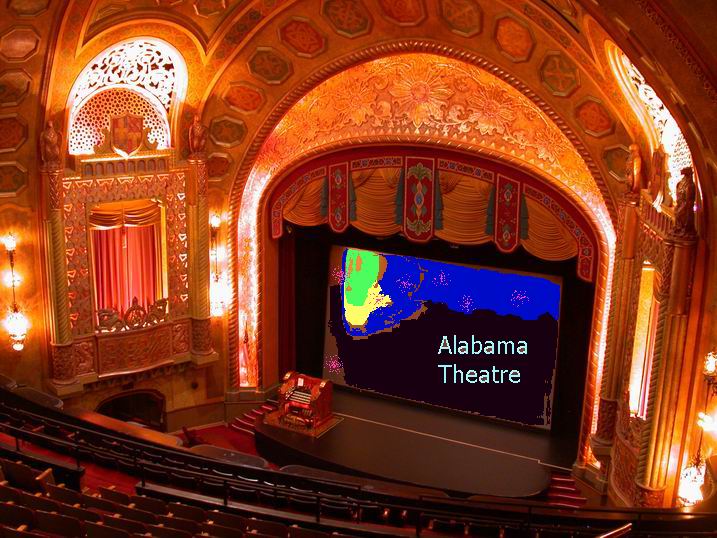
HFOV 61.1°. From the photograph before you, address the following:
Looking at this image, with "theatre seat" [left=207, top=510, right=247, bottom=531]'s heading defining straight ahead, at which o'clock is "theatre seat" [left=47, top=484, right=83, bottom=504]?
"theatre seat" [left=47, top=484, right=83, bottom=504] is roughly at 8 o'clock from "theatre seat" [left=207, top=510, right=247, bottom=531].

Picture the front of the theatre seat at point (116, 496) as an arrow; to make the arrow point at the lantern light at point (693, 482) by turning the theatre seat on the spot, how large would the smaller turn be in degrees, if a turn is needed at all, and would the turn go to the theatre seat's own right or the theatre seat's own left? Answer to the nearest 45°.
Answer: approximately 45° to the theatre seat's own right

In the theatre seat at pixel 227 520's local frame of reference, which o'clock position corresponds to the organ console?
The organ console is roughly at 11 o'clock from the theatre seat.

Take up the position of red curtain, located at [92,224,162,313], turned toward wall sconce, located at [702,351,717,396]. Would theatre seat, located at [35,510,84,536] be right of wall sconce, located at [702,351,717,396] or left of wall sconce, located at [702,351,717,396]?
right

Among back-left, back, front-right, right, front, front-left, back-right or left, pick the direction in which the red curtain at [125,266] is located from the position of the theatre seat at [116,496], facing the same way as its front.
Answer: front-left

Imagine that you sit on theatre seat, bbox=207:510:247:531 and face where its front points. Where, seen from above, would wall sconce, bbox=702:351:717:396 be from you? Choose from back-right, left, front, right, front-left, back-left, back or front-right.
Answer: front-right

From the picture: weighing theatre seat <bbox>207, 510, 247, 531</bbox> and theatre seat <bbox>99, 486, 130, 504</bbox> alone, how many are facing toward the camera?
0

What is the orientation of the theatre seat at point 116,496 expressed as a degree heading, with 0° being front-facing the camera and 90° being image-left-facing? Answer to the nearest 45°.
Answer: approximately 225°

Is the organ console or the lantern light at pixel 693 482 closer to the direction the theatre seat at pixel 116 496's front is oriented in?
the organ console

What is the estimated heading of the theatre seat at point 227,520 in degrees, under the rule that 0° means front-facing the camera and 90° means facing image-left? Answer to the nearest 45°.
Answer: approximately 225°

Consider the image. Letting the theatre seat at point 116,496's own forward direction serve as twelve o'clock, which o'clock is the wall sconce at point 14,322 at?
The wall sconce is roughly at 10 o'clock from the theatre seat.

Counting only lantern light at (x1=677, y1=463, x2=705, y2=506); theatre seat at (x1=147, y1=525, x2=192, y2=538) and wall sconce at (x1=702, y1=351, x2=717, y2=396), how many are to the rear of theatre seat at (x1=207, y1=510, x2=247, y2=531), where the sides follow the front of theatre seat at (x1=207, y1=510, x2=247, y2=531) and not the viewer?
1

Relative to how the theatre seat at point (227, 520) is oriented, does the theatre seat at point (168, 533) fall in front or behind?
behind
